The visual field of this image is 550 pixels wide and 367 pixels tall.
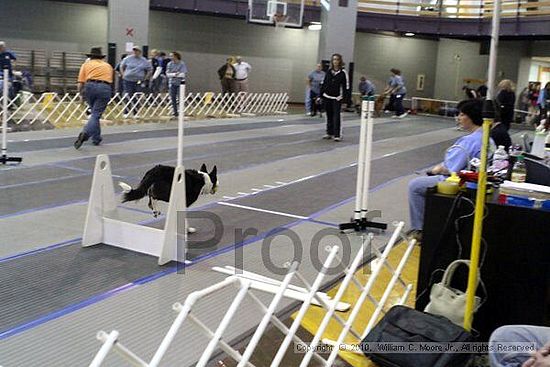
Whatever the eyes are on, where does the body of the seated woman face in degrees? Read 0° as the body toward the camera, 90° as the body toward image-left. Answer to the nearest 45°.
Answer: approximately 90°

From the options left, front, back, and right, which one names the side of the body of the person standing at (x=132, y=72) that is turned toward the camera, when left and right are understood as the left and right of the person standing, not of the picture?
front

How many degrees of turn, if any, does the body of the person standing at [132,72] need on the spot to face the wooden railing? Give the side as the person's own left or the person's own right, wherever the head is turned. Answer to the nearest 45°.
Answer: approximately 135° to the person's own left

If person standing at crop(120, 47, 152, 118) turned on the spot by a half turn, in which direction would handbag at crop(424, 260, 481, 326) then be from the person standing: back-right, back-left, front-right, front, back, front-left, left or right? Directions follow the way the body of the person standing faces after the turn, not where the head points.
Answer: back

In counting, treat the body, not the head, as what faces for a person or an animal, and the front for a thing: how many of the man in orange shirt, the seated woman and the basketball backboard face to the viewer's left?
1

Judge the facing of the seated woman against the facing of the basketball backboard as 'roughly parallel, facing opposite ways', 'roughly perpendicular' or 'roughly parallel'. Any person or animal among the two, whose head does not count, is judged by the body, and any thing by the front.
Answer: roughly perpendicular

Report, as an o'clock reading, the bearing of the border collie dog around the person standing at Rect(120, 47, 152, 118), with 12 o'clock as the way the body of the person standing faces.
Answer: The border collie dog is roughly at 12 o'clock from the person standing.

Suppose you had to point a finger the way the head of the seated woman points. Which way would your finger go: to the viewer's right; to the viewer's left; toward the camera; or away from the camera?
to the viewer's left

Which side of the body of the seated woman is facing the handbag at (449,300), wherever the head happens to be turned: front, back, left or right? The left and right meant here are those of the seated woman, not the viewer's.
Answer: left

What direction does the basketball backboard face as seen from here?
toward the camera

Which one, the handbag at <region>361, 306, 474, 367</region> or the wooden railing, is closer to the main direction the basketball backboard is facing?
the handbag
